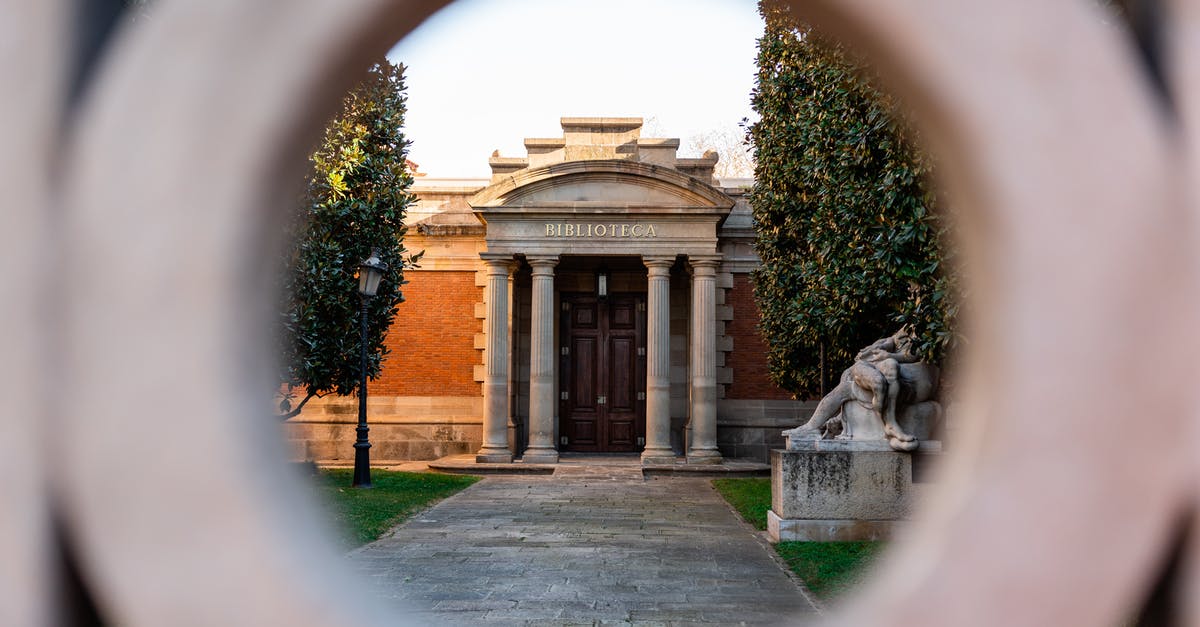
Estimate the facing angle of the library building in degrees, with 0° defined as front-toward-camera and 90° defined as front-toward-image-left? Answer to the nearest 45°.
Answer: approximately 0°

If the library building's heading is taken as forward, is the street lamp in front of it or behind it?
in front

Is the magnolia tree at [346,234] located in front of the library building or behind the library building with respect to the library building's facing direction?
in front

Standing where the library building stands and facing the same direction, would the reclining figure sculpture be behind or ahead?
ahead

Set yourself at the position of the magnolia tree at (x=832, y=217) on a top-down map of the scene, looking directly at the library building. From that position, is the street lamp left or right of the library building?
left
